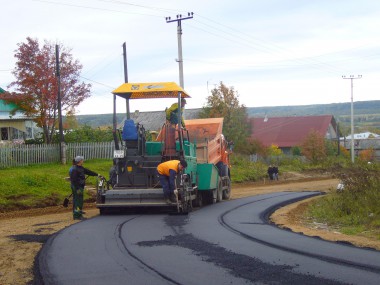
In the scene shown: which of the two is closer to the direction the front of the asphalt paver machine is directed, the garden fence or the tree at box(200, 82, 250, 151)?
the tree

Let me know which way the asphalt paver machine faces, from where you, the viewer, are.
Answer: facing away from the viewer and to the right of the viewer

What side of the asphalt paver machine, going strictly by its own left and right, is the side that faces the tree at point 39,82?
left

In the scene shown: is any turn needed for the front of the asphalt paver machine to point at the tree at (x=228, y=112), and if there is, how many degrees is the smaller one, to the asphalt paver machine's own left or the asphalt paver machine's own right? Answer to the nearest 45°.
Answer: approximately 45° to the asphalt paver machine's own left
